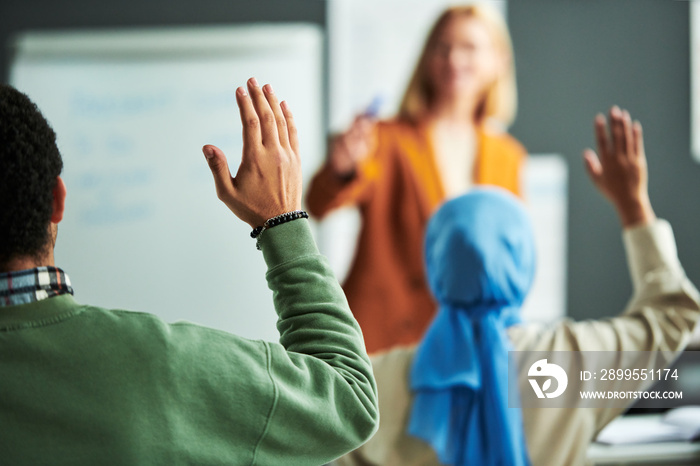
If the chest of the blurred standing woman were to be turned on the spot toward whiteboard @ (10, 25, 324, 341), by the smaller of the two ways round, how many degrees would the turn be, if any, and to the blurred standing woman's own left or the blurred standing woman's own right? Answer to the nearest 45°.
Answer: approximately 90° to the blurred standing woman's own right

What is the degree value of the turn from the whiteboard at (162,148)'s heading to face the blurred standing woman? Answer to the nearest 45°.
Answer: approximately 90° to its left

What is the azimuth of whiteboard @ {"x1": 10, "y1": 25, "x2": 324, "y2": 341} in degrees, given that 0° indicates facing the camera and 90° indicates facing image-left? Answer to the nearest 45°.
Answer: approximately 0°

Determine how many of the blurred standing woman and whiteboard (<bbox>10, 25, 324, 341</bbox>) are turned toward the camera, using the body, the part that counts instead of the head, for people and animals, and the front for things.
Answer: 2
